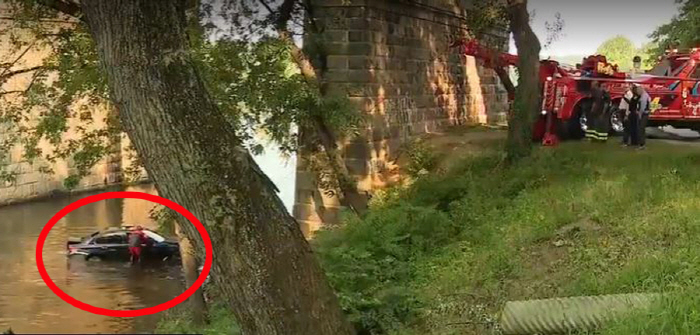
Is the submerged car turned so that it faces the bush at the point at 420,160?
yes

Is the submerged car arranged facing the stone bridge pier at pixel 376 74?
yes

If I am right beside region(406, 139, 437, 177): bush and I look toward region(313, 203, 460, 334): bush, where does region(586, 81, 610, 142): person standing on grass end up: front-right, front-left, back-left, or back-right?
back-left

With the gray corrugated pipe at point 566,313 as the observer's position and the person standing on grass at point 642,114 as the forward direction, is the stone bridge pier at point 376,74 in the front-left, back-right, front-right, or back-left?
front-left
